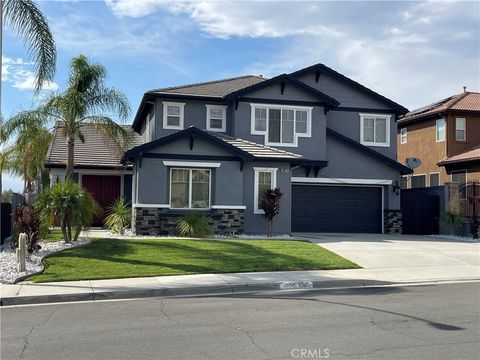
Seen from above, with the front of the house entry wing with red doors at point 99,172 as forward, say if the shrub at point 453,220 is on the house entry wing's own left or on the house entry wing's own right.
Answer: on the house entry wing's own left

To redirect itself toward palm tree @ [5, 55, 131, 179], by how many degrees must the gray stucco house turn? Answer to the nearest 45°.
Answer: approximately 45° to its right

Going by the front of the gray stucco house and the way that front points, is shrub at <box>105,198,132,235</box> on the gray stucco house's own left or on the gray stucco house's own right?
on the gray stucco house's own right

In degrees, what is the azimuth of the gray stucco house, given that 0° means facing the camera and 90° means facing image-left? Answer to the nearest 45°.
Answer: approximately 0°

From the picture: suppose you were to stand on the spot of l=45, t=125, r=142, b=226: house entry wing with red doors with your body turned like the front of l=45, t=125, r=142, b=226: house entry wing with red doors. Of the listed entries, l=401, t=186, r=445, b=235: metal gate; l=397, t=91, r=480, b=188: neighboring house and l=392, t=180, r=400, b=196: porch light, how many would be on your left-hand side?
3

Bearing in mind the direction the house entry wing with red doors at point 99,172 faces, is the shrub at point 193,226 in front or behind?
in front

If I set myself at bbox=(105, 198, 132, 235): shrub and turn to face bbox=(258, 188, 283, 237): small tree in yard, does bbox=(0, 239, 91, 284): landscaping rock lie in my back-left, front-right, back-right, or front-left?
back-right

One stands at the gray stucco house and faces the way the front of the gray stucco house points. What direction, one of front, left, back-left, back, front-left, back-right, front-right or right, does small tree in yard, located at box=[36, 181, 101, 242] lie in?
front-right

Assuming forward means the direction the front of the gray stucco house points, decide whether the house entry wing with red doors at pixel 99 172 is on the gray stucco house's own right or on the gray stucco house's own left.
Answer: on the gray stucco house's own right

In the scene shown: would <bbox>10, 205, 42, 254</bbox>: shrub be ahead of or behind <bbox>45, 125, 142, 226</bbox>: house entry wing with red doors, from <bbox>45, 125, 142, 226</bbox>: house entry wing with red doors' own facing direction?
ahead

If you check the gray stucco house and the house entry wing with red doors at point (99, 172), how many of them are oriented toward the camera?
2

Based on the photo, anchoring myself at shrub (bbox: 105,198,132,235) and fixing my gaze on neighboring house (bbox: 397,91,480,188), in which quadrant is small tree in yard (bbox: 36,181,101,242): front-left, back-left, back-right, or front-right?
back-right

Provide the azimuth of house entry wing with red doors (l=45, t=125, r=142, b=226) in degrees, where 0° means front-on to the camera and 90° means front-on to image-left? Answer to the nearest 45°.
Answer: approximately 0°
